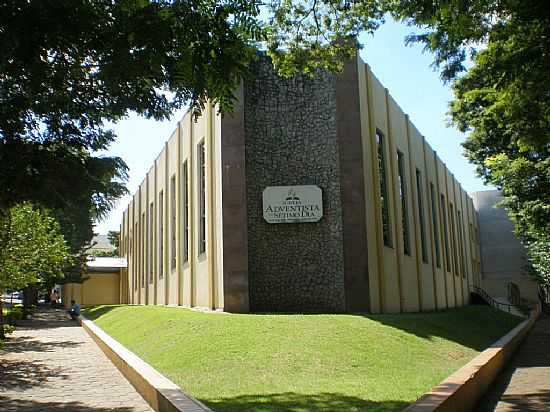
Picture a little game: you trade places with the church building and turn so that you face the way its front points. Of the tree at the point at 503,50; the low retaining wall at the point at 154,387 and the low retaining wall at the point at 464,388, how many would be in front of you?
3

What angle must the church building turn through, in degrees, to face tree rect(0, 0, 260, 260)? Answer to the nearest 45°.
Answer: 0° — it already faces it

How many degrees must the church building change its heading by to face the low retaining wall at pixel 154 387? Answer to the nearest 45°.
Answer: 0° — it already faces it

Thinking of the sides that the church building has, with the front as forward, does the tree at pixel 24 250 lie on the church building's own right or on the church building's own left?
on the church building's own right

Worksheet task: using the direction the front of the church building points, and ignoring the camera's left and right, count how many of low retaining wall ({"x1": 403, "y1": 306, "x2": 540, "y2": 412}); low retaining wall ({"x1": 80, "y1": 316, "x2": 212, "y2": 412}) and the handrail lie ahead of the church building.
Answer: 2

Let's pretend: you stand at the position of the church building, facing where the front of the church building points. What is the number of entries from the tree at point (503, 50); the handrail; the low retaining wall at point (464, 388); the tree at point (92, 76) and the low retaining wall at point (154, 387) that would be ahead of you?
4

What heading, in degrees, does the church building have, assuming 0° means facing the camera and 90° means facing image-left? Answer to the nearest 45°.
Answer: approximately 0°

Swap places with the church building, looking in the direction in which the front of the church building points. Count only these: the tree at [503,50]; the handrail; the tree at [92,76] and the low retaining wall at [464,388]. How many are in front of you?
3

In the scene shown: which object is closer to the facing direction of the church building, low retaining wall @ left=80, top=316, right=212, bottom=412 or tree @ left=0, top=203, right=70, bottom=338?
the low retaining wall

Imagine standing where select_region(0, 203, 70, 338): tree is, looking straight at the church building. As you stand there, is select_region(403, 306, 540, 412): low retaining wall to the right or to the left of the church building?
right

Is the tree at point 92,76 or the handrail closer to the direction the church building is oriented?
the tree
